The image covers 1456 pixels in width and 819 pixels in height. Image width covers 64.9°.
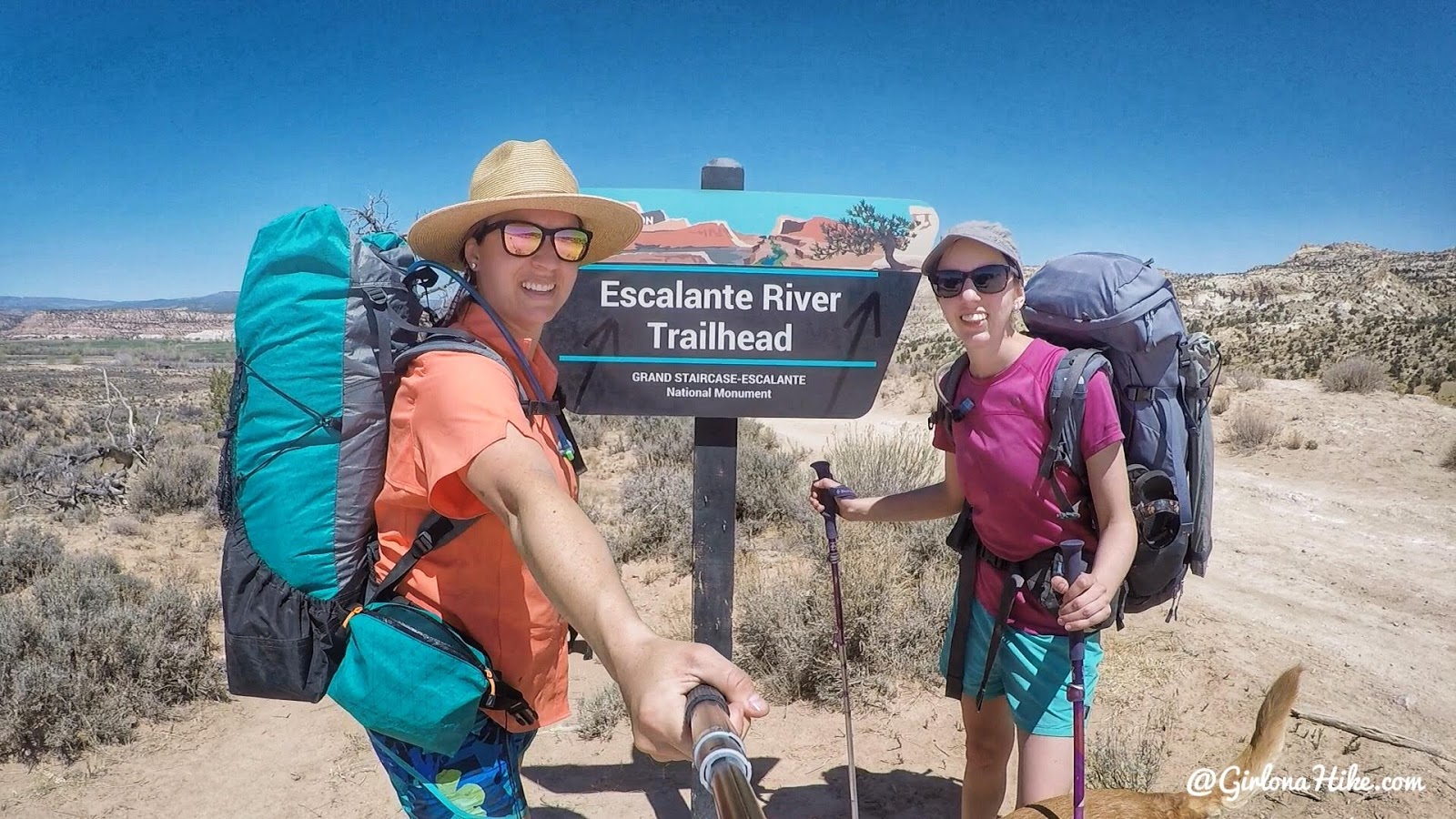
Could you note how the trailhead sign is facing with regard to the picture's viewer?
facing the viewer

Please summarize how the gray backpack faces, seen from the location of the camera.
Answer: facing away from the viewer and to the right of the viewer

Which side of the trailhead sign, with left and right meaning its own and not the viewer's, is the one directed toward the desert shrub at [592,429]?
back

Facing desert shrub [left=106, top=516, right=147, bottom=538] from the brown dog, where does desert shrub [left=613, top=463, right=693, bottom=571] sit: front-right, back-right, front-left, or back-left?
front-right

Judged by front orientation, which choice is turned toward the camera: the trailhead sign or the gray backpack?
the trailhead sign

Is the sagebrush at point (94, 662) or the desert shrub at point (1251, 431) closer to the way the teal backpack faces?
the sagebrush

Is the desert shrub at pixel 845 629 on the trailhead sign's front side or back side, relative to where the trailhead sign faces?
on the back side

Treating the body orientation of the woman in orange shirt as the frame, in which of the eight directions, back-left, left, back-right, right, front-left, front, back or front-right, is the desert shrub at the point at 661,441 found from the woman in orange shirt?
back-left

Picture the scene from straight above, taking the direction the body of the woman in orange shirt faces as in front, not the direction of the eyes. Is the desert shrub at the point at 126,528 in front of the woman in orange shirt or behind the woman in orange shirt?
behind

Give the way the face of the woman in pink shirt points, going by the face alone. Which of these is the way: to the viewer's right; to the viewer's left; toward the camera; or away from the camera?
toward the camera

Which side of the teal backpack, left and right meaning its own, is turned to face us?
left
